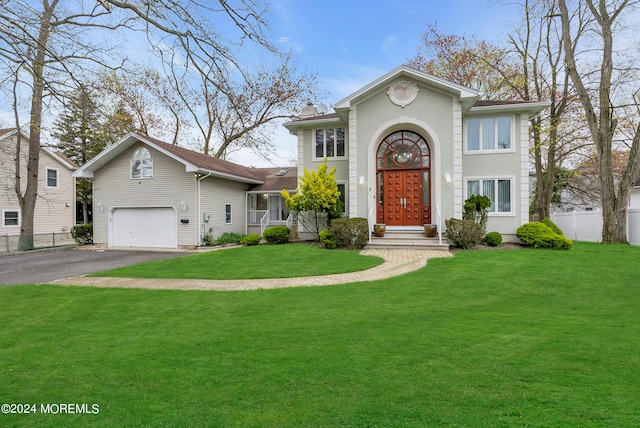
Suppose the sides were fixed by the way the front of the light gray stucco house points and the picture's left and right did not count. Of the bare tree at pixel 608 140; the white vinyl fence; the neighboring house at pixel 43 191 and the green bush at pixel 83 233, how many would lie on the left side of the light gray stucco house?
2

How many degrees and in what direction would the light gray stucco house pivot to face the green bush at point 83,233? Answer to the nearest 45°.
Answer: approximately 90° to its right

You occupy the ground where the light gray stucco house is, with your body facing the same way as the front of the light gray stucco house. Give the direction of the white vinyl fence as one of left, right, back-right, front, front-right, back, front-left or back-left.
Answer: left

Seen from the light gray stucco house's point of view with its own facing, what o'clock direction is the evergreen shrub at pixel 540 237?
The evergreen shrub is roughly at 10 o'clock from the light gray stucco house.

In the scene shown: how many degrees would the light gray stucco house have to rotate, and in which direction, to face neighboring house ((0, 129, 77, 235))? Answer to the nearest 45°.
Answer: approximately 135° to its right

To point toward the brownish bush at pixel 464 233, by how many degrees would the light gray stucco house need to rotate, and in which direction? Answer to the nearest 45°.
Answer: approximately 45° to its left

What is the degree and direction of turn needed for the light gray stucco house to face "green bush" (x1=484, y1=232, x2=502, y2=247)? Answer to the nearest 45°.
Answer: approximately 45° to its left

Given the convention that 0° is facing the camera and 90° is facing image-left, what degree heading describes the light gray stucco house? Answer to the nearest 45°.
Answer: approximately 0°

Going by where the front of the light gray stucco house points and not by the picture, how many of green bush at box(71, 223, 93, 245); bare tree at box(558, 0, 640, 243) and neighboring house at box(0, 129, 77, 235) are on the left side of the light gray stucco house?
1

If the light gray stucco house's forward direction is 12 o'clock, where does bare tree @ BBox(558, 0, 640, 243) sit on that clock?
The bare tree is roughly at 9 o'clock from the light gray stucco house.

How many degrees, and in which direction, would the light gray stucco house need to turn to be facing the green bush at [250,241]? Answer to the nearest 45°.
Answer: approximately 90° to its right
